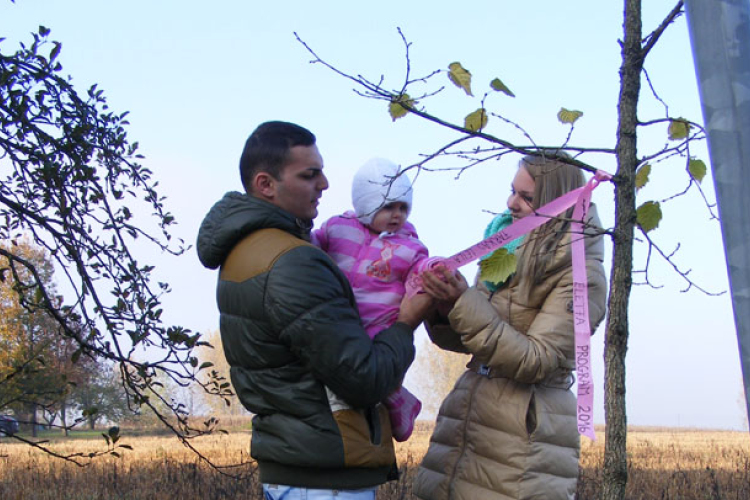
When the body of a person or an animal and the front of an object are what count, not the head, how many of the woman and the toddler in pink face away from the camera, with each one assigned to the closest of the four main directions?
0

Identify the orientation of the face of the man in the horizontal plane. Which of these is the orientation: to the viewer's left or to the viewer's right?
to the viewer's right

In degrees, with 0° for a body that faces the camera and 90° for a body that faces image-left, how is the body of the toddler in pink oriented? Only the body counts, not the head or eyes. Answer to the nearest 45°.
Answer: approximately 315°

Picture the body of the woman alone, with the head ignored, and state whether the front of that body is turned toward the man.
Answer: yes

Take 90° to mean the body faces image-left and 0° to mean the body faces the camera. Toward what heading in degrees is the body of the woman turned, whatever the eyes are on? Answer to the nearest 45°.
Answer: approximately 45°

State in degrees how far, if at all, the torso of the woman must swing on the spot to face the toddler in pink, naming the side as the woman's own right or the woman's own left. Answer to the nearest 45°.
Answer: approximately 45° to the woman's own right

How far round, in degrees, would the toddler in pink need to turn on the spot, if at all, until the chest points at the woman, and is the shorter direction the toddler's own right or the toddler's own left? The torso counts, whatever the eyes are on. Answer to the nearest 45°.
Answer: approximately 45° to the toddler's own left
